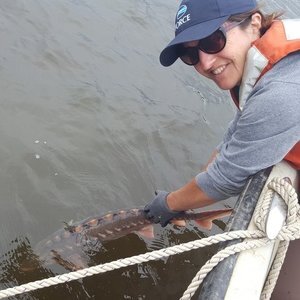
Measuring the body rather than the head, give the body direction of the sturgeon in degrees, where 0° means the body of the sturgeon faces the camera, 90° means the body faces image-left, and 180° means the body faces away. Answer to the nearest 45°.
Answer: approximately 90°

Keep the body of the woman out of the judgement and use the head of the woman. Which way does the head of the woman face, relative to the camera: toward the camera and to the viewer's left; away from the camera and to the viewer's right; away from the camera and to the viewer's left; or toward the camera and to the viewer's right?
toward the camera and to the viewer's left

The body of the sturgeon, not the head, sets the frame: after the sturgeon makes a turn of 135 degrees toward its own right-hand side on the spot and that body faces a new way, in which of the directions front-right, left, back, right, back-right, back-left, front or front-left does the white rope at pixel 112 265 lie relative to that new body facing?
back-right
